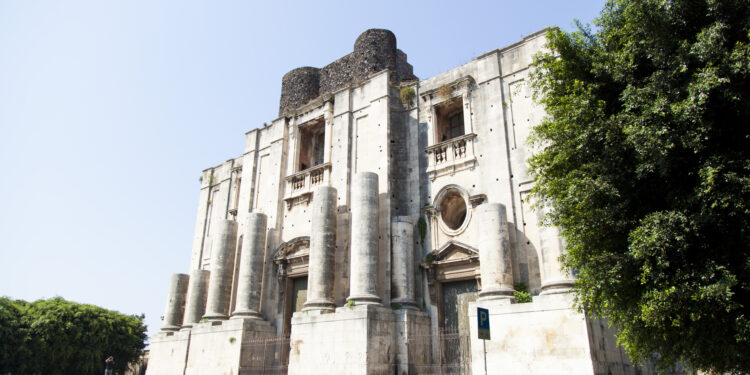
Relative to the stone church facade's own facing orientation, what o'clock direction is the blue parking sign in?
The blue parking sign is roughly at 10 o'clock from the stone church facade.

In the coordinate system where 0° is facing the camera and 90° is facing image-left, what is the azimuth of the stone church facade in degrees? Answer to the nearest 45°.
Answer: approximately 45°

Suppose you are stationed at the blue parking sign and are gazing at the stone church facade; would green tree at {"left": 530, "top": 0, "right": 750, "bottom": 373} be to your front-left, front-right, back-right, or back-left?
back-right

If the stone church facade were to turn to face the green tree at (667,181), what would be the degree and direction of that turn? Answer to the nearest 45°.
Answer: approximately 90° to its left
